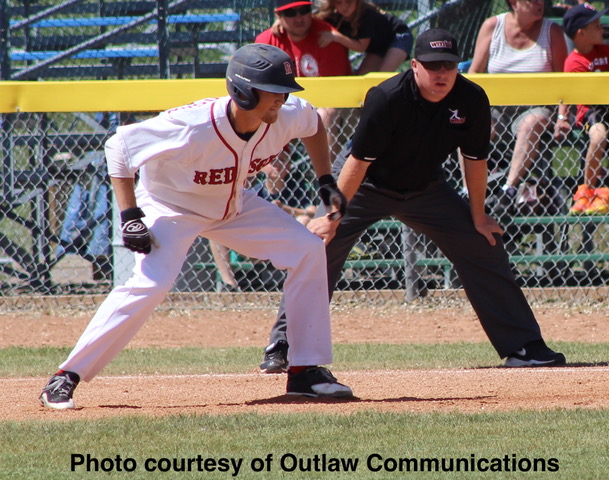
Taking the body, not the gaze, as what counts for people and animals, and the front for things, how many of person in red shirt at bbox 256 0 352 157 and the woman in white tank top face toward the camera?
2

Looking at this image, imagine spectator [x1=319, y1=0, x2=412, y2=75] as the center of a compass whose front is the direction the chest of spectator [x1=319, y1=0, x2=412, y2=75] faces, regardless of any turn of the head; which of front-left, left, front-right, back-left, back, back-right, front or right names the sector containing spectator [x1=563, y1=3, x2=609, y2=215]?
back-left

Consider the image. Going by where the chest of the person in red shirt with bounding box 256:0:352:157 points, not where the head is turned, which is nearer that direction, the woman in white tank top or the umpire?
the umpire

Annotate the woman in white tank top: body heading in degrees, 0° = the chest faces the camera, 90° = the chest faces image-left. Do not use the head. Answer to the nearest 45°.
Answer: approximately 0°

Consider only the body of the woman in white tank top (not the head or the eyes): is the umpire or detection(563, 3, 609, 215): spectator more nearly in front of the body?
the umpire

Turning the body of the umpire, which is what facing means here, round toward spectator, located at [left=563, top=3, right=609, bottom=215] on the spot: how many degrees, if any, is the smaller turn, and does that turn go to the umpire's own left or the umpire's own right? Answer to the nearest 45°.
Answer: approximately 135° to the umpire's own left
